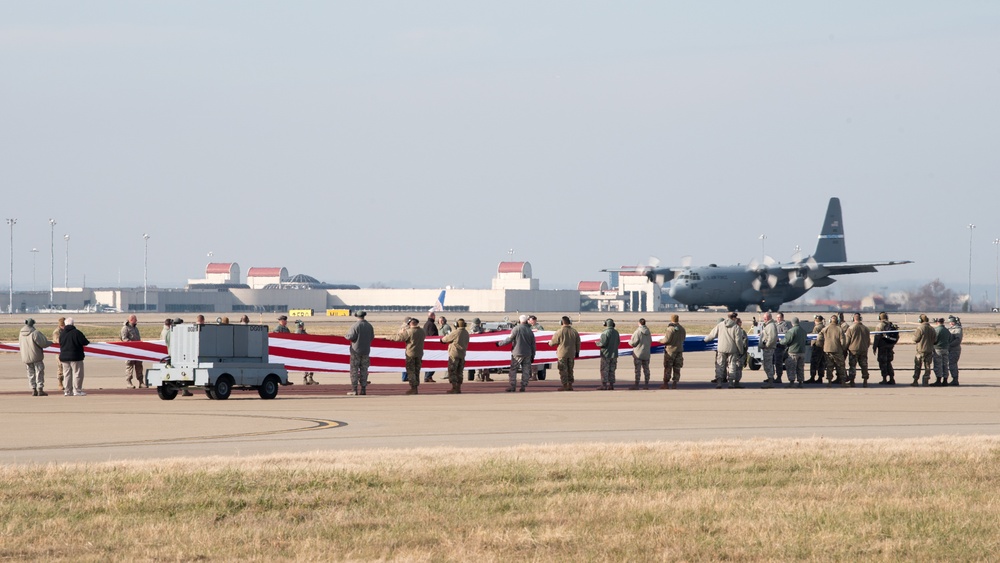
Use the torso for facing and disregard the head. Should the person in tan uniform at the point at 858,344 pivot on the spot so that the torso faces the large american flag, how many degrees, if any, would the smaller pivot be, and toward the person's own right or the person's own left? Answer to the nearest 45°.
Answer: approximately 90° to the person's own left

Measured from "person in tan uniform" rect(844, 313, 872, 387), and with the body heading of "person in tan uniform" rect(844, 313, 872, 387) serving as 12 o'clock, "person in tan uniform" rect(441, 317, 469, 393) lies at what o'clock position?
"person in tan uniform" rect(441, 317, 469, 393) is roughly at 8 o'clock from "person in tan uniform" rect(844, 313, 872, 387).

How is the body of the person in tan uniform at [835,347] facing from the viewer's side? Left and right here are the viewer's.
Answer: facing away from the viewer

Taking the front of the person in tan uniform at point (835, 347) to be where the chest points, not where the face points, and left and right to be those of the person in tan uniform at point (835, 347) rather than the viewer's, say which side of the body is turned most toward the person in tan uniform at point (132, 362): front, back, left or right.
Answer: left

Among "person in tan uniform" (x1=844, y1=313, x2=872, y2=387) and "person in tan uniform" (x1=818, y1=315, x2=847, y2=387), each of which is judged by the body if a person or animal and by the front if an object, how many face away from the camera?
2

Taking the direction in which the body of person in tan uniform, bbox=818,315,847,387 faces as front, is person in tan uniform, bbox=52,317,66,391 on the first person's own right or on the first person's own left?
on the first person's own left
